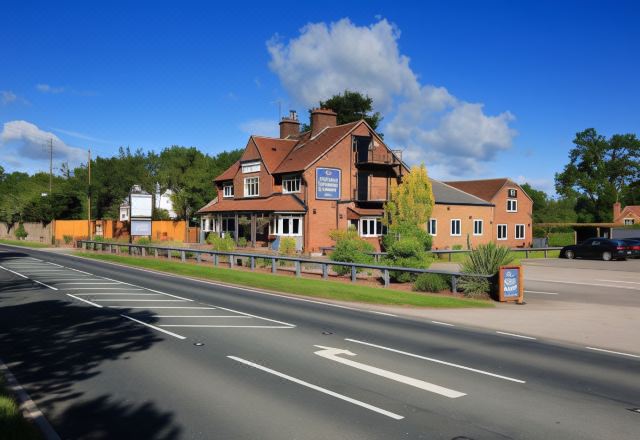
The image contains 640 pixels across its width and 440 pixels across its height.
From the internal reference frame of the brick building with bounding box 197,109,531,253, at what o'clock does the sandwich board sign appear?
The sandwich board sign is roughly at 10 o'clock from the brick building.

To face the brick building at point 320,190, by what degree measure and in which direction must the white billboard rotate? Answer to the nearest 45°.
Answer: approximately 90° to its left

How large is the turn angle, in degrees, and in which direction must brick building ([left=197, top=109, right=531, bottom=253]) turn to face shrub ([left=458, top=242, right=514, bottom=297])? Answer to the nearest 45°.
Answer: approximately 45° to its left

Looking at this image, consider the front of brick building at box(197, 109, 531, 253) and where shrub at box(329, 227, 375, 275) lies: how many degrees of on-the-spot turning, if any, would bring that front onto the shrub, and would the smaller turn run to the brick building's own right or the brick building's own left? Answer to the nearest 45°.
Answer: approximately 45° to the brick building's own left

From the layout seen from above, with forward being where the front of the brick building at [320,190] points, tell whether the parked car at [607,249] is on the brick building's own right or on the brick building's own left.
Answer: on the brick building's own left

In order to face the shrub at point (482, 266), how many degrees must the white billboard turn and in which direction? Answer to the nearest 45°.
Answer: approximately 45° to its left

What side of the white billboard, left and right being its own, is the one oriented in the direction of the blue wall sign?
left

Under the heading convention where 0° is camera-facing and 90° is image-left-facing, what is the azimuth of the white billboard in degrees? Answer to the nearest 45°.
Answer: approximately 0°

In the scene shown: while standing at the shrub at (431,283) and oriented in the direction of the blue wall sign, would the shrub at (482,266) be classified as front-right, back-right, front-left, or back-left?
back-right

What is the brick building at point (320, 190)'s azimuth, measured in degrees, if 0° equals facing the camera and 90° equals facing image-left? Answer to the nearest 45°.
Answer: approximately 45°

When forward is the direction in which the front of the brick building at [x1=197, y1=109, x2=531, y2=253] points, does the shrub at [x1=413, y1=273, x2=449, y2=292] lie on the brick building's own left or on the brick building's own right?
on the brick building's own left
